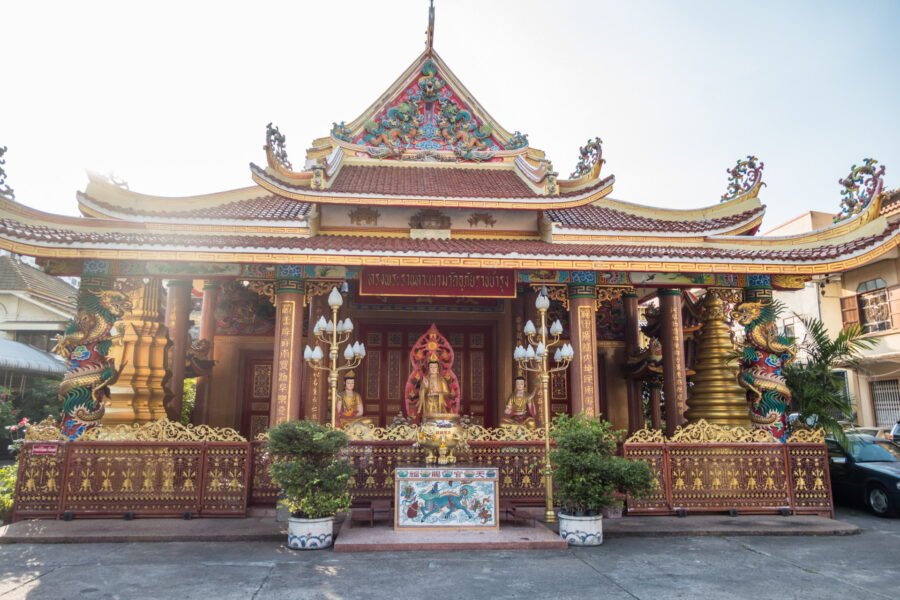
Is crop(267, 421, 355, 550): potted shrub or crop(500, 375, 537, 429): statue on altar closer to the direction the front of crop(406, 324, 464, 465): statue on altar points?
the potted shrub

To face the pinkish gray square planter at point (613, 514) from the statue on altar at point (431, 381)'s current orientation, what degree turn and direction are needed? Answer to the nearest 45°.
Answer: approximately 45° to its left

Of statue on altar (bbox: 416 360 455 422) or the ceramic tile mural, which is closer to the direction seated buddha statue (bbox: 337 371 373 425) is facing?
the ceramic tile mural

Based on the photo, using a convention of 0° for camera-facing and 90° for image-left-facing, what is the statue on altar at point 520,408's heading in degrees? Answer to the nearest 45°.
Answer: approximately 0°

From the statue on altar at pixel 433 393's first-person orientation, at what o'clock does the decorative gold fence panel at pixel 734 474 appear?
The decorative gold fence panel is roughly at 10 o'clock from the statue on altar.

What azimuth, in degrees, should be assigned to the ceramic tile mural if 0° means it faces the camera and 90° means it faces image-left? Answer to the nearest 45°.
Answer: approximately 0°

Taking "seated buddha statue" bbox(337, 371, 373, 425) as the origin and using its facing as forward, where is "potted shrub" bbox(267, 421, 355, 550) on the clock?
The potted shrub is roughly at 12 o'clock from the seated buddha statue.

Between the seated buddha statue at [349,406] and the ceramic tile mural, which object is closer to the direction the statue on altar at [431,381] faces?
the ceramic tile mural

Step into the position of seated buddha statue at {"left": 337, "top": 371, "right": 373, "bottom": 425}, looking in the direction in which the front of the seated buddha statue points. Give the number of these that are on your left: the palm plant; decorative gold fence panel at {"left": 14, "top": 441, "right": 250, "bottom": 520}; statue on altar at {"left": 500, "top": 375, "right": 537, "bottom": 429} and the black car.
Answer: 3

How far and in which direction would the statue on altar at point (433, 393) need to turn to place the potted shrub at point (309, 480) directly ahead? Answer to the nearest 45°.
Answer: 0° — it already faces it
